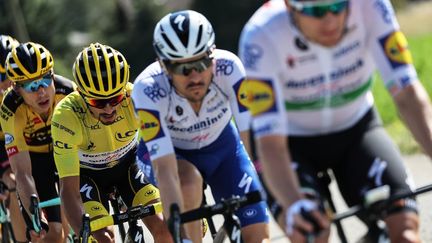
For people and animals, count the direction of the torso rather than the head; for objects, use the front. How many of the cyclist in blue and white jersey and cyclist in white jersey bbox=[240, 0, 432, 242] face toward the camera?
2

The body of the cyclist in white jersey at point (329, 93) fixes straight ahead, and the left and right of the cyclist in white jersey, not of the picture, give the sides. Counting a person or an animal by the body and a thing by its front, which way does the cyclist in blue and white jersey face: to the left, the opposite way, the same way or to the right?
the same way

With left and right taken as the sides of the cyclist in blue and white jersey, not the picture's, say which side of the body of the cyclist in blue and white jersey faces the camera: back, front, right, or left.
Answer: front

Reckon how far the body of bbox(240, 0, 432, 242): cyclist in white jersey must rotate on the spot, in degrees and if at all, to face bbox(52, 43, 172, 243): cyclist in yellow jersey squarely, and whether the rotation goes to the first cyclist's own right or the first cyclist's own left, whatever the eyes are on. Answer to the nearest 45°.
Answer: approximately 135° to the first cyclist's own right

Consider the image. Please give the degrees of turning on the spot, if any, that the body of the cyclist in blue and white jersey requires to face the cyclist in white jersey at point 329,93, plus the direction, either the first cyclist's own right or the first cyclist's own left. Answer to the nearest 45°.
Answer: approximately 45° to the first cyclist's own left

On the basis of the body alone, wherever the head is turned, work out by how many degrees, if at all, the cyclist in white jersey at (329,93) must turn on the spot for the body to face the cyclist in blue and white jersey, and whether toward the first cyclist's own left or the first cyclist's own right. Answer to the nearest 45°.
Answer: approximately 135° to the first cyclist's own right

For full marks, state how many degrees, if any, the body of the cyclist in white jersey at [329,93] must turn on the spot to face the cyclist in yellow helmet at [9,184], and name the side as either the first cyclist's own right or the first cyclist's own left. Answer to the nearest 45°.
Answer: approximately 135° to the first cyclist's own right

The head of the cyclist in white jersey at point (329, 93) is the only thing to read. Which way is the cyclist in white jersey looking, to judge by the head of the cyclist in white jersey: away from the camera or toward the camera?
toward the camera
